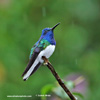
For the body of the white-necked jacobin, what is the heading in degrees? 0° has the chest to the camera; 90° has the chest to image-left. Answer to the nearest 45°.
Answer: approximately 270°
